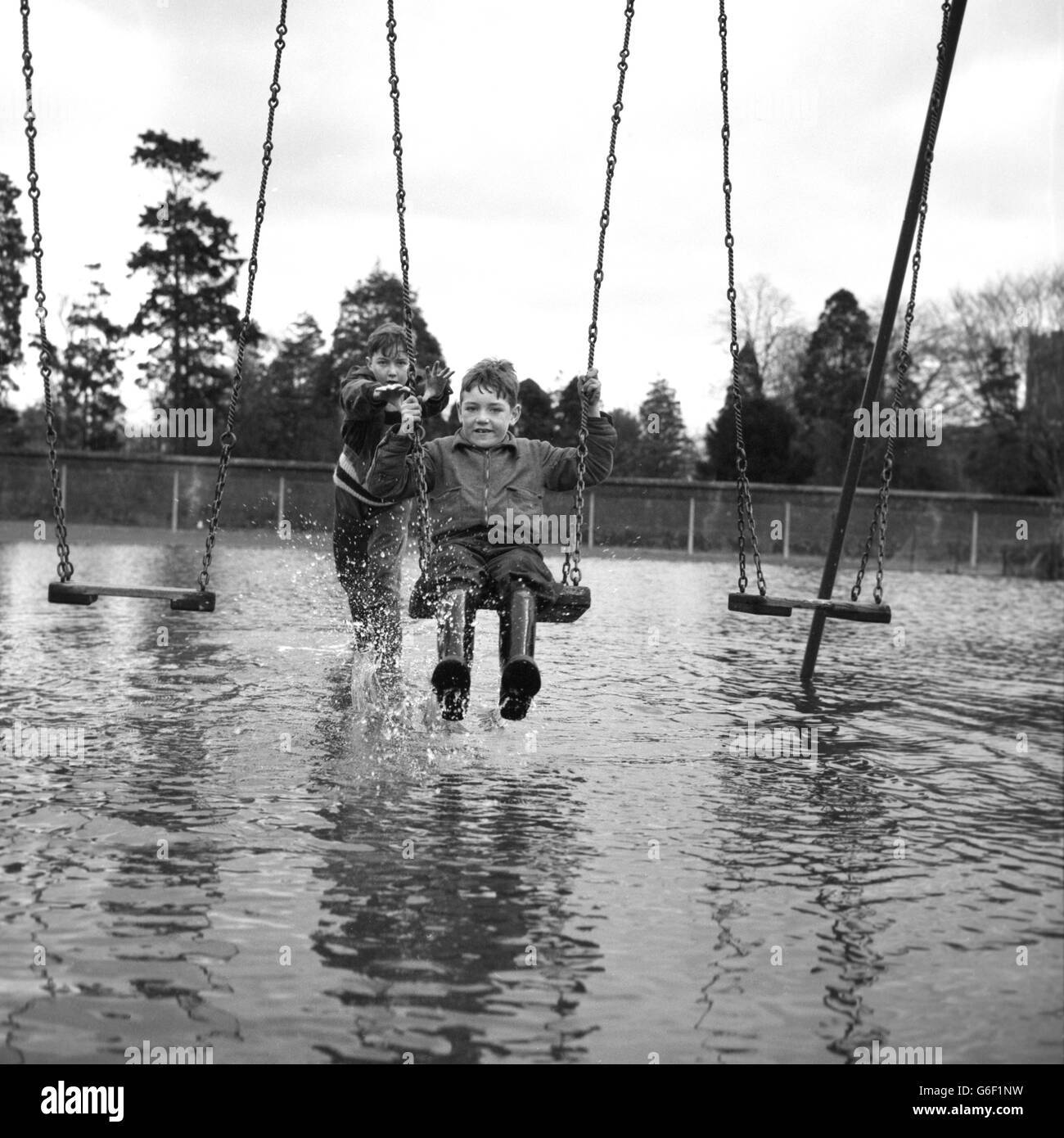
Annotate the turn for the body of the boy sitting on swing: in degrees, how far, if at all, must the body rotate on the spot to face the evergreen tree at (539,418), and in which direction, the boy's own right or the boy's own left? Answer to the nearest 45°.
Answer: approximately 180°

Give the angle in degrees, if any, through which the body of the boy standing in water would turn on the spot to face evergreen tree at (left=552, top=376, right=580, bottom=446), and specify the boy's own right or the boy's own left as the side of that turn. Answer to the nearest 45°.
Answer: approximately 135° to the boy's own left

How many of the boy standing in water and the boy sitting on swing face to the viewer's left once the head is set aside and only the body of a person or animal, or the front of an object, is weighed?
0

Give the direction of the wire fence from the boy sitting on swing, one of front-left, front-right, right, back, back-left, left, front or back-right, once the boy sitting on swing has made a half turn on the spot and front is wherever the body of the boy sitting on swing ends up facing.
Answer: front

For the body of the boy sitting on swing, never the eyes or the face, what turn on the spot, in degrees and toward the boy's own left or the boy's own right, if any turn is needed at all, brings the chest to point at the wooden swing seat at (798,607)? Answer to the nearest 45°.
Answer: approximately 135° to the boy's own left

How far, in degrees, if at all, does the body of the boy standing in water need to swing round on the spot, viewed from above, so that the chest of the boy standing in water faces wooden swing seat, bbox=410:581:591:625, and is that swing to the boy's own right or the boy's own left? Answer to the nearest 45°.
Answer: approximately 45° to the boy's own right

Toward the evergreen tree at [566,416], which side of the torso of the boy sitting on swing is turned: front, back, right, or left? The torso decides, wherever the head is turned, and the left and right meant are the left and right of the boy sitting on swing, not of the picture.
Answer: back

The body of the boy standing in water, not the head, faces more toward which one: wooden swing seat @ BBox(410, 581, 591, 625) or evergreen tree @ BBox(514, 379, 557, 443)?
the wooden swing seat

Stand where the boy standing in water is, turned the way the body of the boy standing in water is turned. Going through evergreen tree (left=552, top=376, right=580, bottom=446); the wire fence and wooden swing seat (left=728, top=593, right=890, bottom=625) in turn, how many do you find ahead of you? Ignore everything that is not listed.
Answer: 1

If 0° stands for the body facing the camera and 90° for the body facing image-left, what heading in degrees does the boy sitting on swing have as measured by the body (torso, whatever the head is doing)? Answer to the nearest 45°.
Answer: approximately 0°
